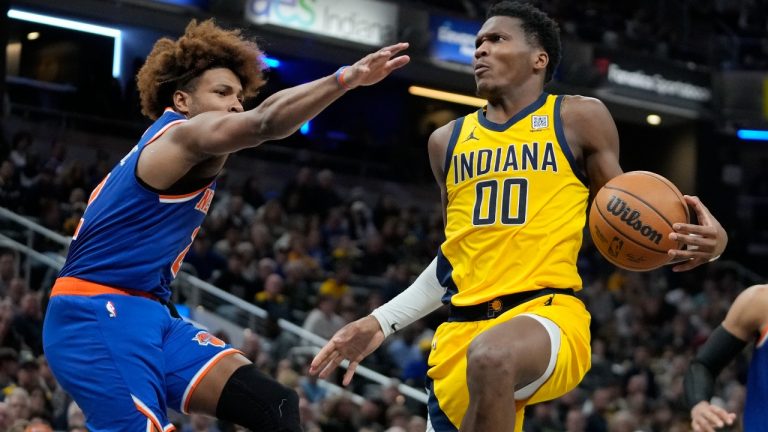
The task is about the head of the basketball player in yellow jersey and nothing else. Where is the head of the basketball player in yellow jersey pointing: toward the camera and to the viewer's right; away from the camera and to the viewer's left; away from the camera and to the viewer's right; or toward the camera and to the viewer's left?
toward the camera and to the viewer's left

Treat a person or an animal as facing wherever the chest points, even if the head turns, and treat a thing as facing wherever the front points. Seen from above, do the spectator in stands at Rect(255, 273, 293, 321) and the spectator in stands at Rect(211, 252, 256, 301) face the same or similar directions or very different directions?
same or similar directions

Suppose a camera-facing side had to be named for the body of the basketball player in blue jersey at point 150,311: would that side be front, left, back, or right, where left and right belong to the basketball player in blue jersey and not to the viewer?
right

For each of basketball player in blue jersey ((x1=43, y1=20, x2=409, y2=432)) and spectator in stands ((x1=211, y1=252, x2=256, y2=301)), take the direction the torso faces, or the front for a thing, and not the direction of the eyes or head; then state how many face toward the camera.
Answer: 1

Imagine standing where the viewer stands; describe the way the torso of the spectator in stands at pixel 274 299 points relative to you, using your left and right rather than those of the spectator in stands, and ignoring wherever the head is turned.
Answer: facing the viewer

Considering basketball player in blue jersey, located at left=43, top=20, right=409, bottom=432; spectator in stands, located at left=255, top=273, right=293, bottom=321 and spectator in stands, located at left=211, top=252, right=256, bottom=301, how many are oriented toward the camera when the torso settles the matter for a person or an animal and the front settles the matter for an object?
2

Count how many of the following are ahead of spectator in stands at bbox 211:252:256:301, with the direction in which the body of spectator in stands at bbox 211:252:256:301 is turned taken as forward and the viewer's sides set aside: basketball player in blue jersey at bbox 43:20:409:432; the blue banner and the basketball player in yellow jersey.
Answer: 2

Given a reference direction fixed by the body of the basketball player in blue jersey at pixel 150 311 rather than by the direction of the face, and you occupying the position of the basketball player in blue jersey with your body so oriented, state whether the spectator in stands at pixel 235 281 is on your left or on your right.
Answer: on your left

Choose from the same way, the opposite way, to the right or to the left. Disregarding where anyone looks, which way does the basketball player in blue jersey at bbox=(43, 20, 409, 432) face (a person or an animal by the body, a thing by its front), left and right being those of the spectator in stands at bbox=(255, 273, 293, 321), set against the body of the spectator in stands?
to the left

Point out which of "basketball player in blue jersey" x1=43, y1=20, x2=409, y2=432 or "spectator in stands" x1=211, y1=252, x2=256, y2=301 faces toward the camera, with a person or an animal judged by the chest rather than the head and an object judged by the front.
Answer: the spectator in stands

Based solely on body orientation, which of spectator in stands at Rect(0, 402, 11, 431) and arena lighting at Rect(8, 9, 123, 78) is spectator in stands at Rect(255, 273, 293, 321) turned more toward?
the spectator in stands

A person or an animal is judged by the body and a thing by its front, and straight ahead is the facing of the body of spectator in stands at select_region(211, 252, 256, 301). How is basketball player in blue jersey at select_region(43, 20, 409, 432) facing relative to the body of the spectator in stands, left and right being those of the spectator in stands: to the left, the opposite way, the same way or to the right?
to the left

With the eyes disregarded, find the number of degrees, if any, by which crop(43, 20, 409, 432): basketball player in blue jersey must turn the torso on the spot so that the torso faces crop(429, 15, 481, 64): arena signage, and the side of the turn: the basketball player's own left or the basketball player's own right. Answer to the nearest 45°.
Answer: approximately 90° to the basketball player's own left

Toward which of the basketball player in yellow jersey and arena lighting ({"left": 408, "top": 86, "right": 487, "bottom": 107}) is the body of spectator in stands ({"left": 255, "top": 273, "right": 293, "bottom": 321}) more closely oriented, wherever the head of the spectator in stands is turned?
the basketball player in yellow jersey
